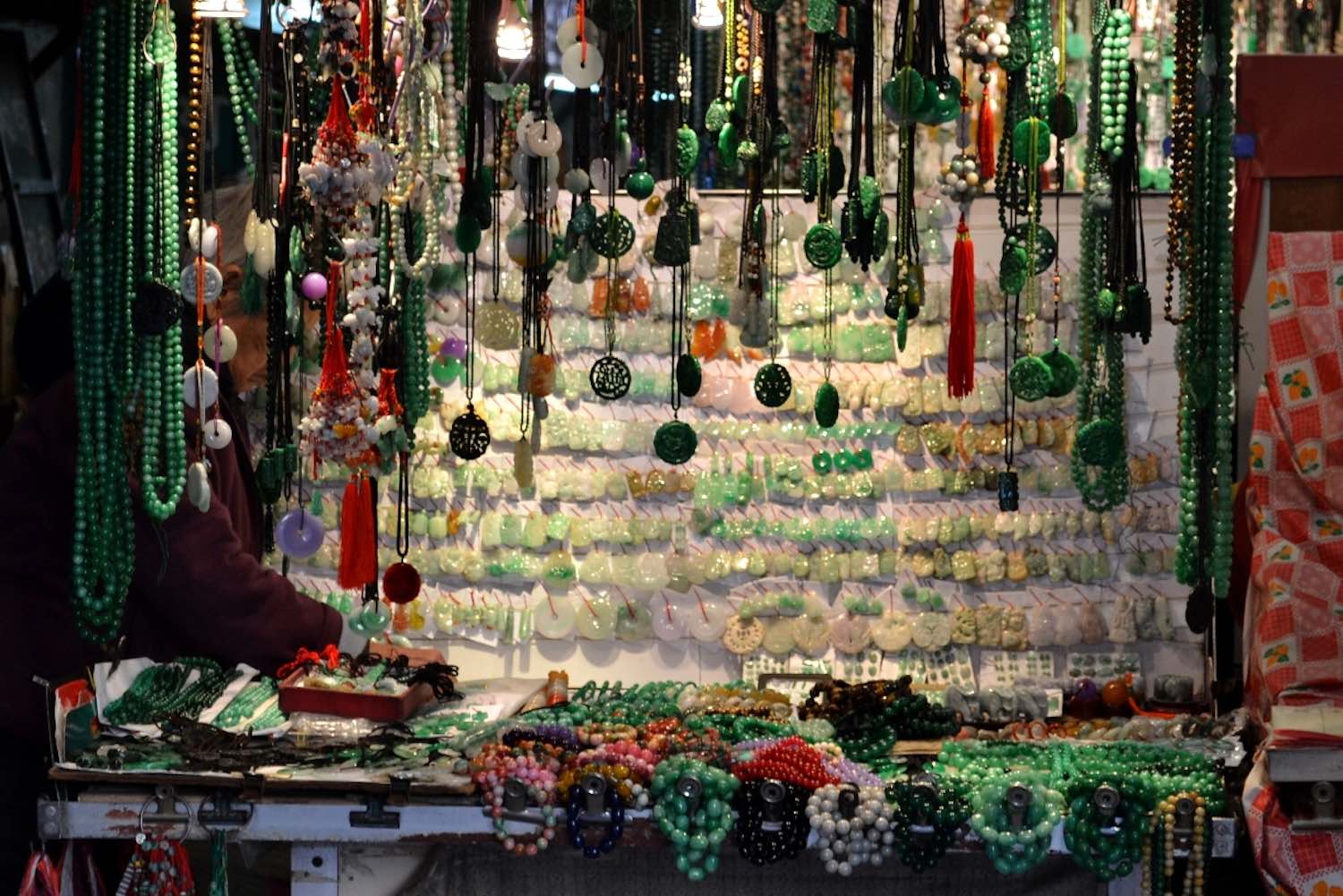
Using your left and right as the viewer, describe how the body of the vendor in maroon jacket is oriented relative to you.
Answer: facing to the right of the viewer

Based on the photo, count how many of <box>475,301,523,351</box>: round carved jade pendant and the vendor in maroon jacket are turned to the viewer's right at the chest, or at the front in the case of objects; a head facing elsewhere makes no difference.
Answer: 1

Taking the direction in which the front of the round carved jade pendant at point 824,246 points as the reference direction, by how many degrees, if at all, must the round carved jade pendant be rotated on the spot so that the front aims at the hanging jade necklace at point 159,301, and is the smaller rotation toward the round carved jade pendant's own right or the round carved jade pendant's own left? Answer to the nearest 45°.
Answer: approximately 45° to the round carved jade pendant's own right

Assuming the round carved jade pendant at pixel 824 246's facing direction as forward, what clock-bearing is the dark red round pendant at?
The dark red round pendant is roughly at 2 o'clock from the round carved jade pendant.

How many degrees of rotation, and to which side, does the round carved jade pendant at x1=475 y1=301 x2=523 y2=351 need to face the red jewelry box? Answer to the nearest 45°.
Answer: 0° — it already faces it

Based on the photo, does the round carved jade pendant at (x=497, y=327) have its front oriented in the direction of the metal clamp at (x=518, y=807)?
yes

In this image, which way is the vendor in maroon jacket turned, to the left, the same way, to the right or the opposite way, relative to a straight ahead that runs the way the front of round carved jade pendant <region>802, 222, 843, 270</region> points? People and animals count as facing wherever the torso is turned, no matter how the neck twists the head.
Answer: to the left

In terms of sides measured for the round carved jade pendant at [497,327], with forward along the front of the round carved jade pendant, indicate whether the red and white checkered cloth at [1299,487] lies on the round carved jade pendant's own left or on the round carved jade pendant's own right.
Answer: on the round carved jade pendant's own left

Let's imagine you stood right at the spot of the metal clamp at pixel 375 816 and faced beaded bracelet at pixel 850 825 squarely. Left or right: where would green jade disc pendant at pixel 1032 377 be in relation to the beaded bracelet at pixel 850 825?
left
